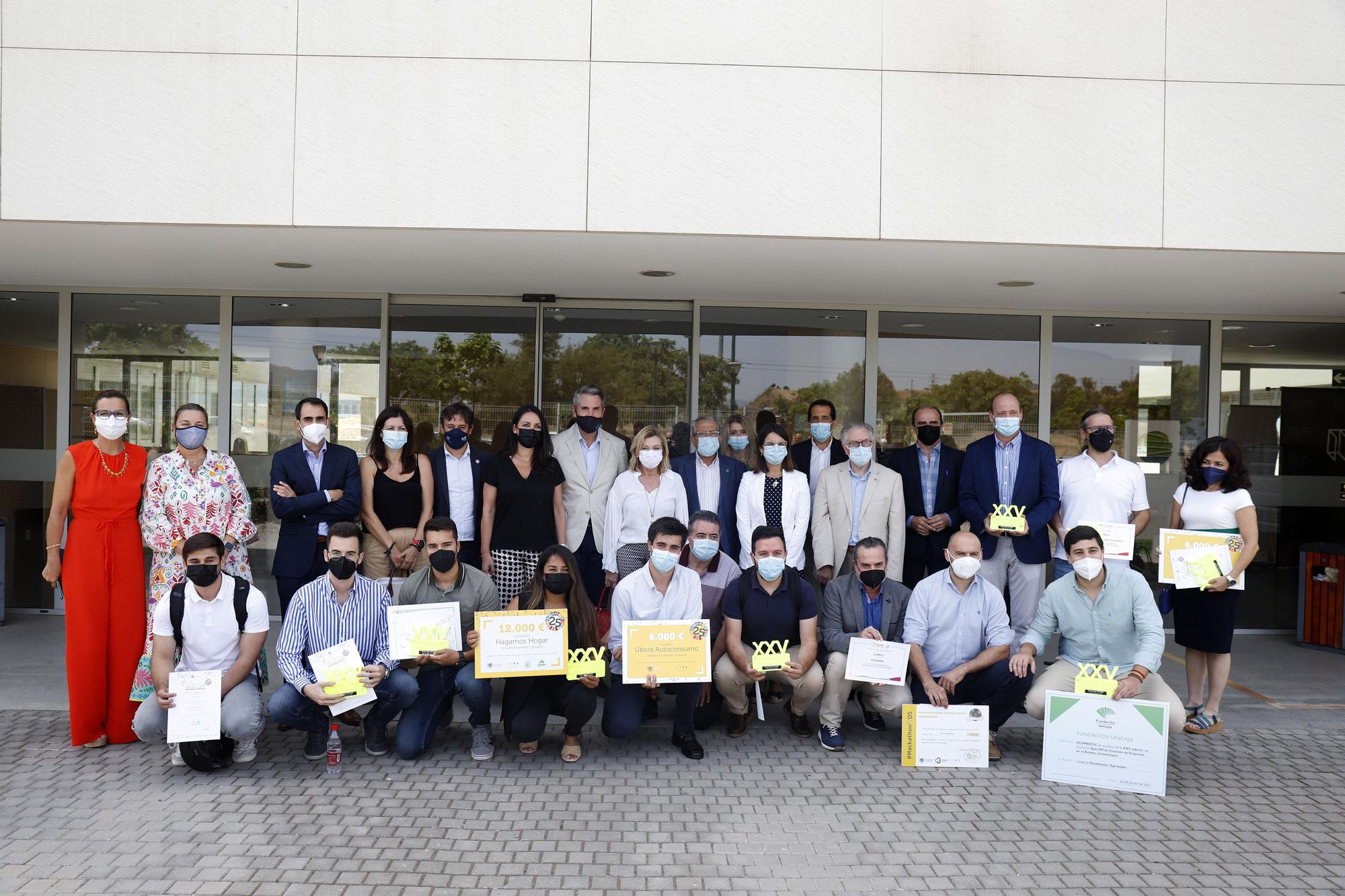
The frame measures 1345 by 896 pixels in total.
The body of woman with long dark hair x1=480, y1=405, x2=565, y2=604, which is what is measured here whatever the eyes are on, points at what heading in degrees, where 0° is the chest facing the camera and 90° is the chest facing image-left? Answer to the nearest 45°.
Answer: approximately 0°

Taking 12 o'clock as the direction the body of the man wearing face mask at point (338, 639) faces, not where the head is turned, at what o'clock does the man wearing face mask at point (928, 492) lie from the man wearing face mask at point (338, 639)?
the man wearing face mask at point (928, 492) is roughly at 9 o'clock from the man wearing face mask at point (338, 639).

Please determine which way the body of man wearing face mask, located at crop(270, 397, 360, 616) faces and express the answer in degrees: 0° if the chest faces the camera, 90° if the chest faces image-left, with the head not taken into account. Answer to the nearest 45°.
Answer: approximately 0°

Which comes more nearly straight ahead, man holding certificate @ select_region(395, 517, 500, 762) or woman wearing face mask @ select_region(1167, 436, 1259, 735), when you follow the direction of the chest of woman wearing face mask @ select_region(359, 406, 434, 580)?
the man holding certificate
